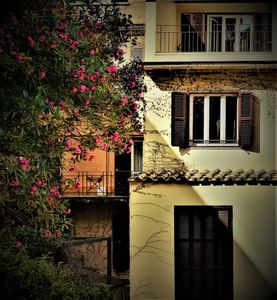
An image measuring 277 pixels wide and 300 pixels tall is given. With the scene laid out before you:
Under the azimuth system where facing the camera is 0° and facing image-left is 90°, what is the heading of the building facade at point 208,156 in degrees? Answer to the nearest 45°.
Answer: approximately 0°

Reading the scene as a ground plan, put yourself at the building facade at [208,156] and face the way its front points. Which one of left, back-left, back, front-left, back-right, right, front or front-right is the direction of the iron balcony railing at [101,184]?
right

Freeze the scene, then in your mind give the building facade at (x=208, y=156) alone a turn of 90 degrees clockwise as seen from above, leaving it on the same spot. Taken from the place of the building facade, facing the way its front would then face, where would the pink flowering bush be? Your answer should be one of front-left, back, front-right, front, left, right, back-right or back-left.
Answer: front-left

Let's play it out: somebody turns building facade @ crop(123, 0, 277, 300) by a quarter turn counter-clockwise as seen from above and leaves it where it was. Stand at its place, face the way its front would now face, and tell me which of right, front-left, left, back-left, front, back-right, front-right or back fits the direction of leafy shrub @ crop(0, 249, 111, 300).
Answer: back-right
